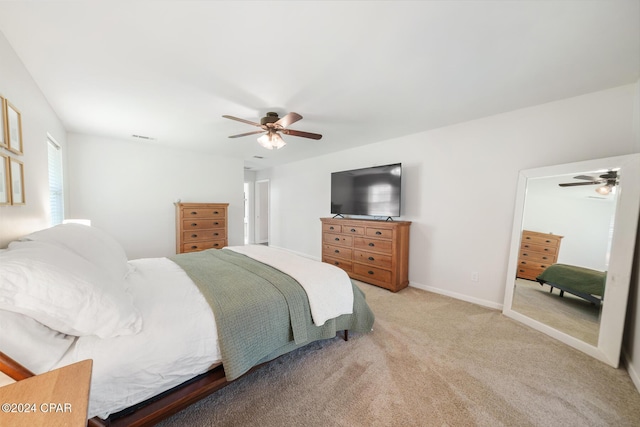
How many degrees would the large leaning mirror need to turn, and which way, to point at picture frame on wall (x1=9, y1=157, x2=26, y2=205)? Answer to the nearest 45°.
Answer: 0° — it already faces it

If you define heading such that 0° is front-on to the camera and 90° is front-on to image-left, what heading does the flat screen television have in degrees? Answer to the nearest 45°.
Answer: approximately 45°

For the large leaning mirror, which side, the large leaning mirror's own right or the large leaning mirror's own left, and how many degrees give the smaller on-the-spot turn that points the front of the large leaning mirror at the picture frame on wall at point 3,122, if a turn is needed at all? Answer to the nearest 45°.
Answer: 0° — it already faces it

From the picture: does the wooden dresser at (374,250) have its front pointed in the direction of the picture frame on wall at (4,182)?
yes

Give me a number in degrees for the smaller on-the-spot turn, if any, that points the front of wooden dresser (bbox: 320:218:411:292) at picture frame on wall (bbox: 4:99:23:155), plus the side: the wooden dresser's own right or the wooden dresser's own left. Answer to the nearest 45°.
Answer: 0° — it already faces it

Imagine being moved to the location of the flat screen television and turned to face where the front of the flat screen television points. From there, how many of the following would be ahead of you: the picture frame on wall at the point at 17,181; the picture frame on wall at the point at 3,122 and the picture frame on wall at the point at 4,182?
3

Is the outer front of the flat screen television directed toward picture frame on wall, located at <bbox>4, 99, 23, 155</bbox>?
yes

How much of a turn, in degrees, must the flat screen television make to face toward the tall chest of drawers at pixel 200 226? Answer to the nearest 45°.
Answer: approximately 45° to its right

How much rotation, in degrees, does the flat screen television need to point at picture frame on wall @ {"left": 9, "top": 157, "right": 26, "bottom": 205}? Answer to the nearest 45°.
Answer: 0° — it already faces it
